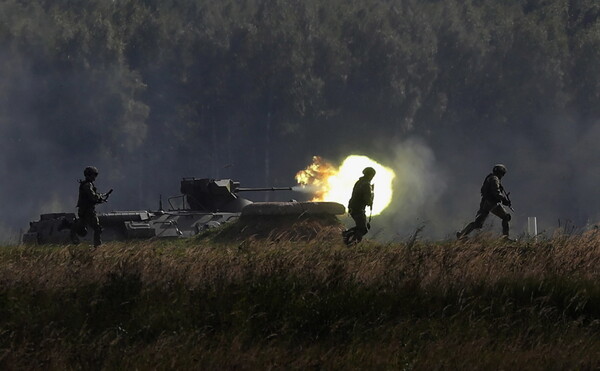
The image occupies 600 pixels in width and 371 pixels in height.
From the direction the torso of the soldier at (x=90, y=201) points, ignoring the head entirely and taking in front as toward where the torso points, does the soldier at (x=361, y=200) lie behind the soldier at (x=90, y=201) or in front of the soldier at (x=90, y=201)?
in front

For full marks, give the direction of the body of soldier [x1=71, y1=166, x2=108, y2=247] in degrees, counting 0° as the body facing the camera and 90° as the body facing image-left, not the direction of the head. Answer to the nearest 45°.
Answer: approximately 270°
